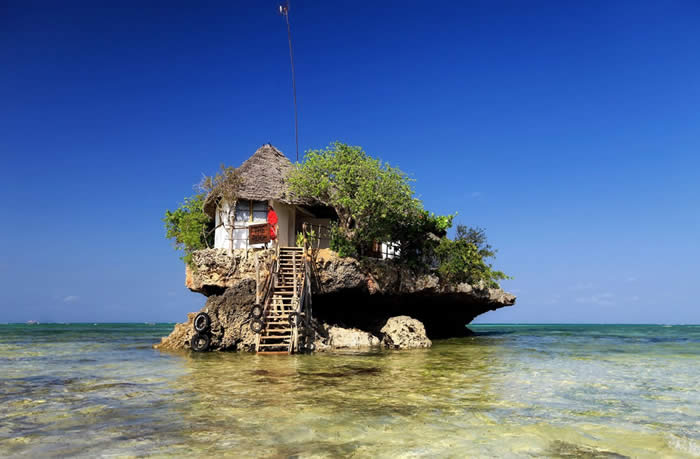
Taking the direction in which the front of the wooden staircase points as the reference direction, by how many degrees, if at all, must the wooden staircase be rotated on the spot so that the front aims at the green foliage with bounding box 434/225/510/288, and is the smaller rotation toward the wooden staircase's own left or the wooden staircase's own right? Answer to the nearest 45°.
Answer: approximately 135° to the wooden staircase's own left

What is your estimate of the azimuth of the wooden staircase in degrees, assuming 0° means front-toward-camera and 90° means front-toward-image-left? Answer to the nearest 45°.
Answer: approximately 0°

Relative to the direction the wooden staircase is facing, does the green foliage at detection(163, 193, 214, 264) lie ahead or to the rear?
to the rear

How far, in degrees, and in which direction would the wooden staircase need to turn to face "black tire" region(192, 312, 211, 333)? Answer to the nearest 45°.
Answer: approximately 135° to its right

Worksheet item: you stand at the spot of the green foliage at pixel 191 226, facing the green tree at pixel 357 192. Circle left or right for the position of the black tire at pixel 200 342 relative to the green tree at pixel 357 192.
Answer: right

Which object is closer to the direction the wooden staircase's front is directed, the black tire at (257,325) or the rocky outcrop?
the black tire

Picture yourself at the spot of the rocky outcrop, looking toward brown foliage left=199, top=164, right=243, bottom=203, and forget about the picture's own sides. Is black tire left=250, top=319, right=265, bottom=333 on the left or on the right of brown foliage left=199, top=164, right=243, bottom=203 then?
left
